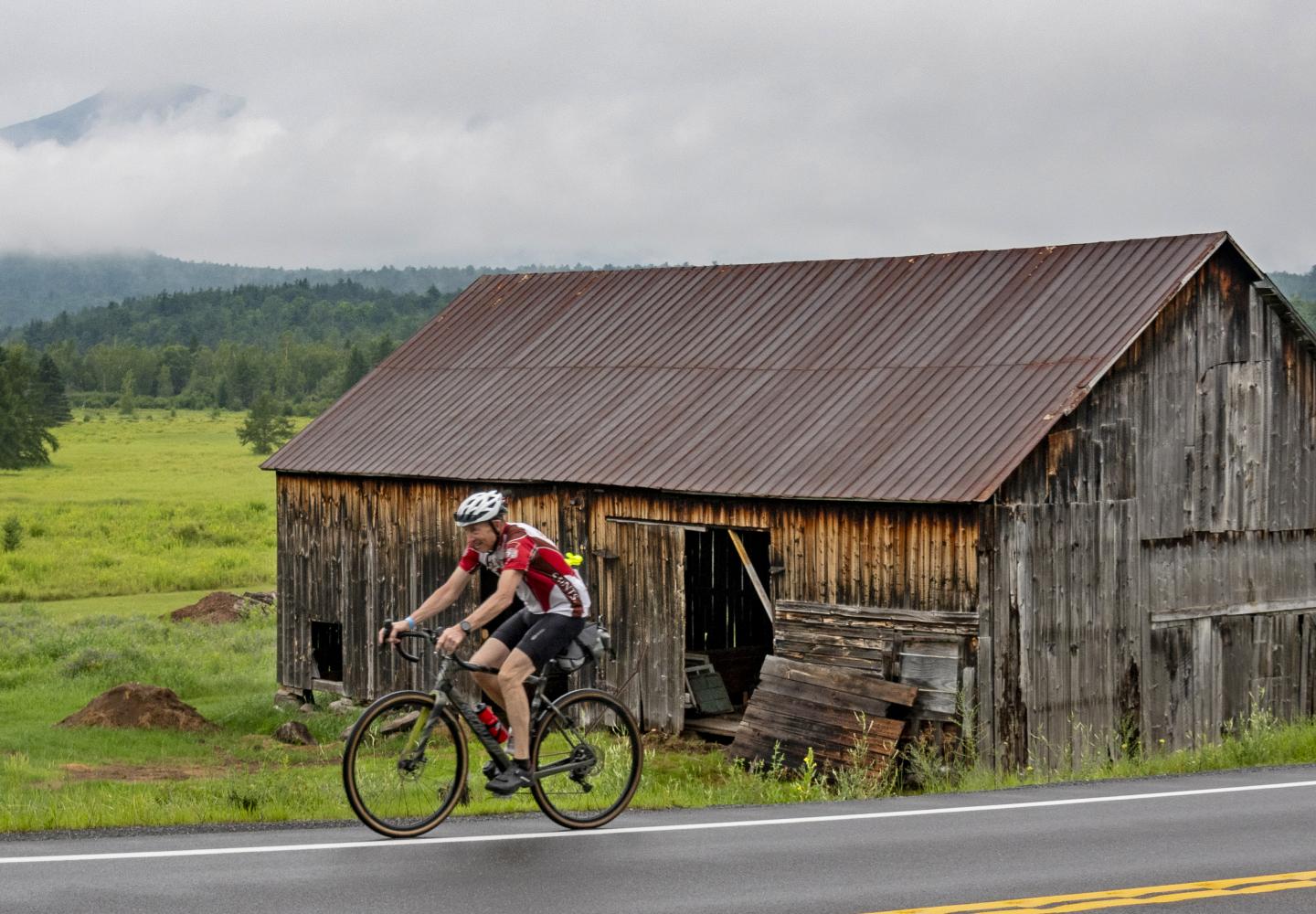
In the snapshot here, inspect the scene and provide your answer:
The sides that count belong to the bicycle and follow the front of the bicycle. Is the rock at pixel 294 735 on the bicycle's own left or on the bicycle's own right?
on the bicycle's own right

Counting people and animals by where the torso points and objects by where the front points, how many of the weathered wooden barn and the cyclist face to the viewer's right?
0

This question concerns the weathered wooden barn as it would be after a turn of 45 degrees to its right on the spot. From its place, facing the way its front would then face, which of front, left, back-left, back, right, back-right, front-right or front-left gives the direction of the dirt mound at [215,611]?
front-right

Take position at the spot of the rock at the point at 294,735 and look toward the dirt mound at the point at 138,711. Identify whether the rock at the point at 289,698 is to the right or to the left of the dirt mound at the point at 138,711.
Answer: right

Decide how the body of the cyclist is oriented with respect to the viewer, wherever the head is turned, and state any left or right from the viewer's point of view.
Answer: facing the viewer and to the left of the viewer

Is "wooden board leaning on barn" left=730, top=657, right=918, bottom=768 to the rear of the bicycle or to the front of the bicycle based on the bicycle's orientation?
to the rear

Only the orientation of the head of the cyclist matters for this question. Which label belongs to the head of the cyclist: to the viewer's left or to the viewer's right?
to the viewer's left

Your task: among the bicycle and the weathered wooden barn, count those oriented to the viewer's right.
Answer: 0

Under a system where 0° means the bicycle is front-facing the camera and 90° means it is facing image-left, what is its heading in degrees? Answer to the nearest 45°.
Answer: approximately 45°

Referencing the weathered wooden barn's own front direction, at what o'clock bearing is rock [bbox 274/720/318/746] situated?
The rock is roughly at 2 o'clock from the weathered wooden barn.

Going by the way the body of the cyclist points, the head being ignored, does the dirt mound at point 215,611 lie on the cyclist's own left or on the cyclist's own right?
on the cyclist's own right

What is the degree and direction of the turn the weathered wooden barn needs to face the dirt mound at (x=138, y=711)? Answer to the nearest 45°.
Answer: approximately 45° to its right

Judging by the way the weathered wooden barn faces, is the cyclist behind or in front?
in front
